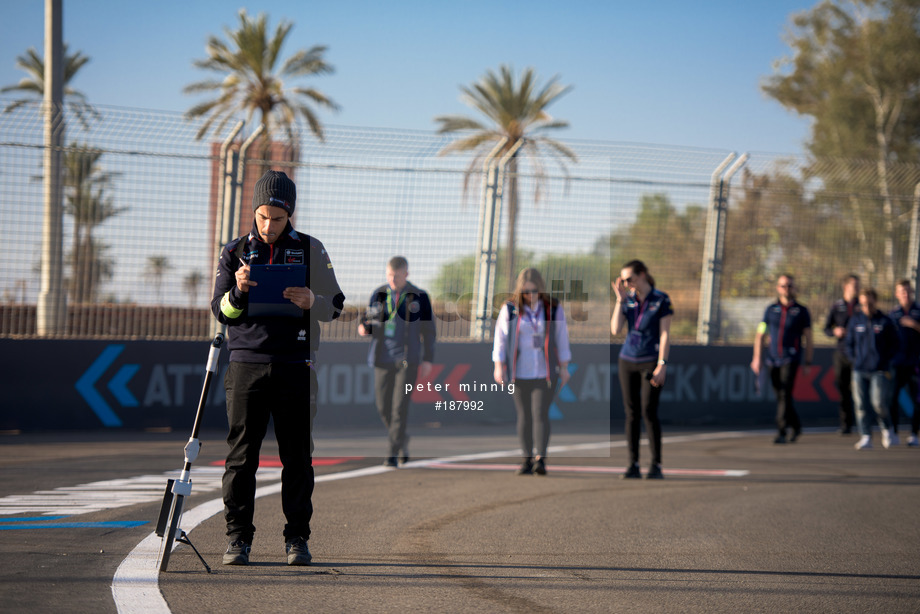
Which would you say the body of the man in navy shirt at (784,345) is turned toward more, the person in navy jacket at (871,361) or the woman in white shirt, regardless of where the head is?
the woman in white shirt

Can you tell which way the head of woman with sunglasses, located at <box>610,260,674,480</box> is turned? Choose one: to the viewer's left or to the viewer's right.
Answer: to the viewer's left

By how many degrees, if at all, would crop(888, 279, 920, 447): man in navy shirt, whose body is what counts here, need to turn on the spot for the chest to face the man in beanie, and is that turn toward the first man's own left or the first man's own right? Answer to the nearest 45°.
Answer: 0° — they already face them

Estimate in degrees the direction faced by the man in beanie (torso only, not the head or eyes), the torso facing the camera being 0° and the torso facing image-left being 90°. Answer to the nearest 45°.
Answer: approximately 0°

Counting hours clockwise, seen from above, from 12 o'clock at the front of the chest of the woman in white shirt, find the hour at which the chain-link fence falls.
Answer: The chain-link fence is roughly at 5 o'clock from the woman in white shirt.

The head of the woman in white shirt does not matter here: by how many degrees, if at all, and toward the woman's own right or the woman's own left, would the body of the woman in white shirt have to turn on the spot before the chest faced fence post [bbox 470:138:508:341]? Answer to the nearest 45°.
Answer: approximately 180°

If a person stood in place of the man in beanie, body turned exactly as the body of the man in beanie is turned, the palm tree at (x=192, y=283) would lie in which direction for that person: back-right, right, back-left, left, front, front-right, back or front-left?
back

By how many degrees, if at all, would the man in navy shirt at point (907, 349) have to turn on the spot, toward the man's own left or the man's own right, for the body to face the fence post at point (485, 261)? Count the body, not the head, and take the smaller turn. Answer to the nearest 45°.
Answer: approximately 90° to the man's own right

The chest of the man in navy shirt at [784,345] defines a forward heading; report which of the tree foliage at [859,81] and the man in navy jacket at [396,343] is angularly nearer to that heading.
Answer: the man in navy jacket

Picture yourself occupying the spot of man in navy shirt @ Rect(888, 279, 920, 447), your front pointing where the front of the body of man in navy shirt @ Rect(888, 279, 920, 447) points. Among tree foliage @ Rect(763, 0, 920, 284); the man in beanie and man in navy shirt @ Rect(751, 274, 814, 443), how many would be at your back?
1
